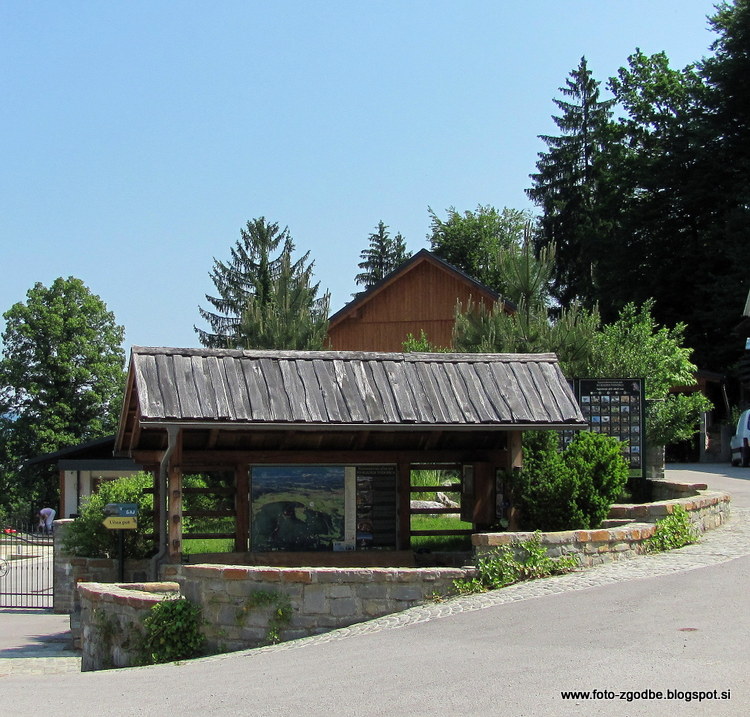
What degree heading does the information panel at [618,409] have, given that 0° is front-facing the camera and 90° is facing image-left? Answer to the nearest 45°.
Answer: approximately 0°

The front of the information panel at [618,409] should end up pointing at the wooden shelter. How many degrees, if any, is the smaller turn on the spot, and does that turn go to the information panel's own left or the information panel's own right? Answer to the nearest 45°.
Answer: approximately 45° to the information panel's own right

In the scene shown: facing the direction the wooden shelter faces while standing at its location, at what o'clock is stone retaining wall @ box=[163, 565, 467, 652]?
The stone retaining wall is roughly at 12 o'clock from the wooden shelter.

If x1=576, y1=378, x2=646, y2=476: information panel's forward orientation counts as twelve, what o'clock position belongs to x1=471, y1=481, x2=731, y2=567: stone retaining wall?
The stone retaining wall is roughly at 12 o'clock from the information panel.

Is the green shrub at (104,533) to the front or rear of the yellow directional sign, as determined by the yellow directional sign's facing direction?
to the rear
